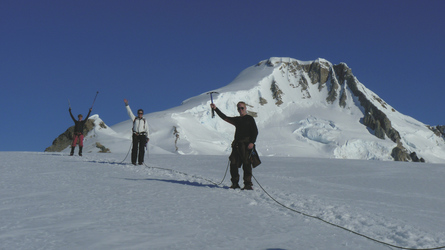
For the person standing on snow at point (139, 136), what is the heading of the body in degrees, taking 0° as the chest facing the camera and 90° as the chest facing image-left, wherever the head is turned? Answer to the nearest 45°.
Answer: approximately 0°

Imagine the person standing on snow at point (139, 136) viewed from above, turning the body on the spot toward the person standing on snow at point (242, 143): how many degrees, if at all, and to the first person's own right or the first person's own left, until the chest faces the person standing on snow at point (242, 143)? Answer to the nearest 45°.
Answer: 0° — they already face them

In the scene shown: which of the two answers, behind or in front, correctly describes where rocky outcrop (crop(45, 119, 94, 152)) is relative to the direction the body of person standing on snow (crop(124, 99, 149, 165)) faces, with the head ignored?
behind

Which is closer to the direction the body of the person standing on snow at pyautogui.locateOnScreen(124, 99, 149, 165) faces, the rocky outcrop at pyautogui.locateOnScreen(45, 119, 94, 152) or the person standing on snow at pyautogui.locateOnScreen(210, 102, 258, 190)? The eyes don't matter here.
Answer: the person standing on snow
